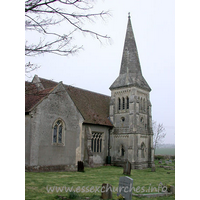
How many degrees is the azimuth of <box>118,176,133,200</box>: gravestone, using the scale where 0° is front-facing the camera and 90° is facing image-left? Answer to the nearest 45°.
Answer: approximately 45°

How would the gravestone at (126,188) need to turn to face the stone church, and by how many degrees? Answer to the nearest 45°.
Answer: approximately 135° to its right
